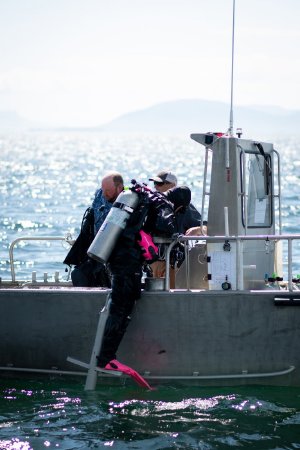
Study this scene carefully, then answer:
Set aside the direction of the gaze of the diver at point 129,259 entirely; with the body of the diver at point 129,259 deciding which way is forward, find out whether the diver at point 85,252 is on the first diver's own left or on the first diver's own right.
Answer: on the first diver's own left
